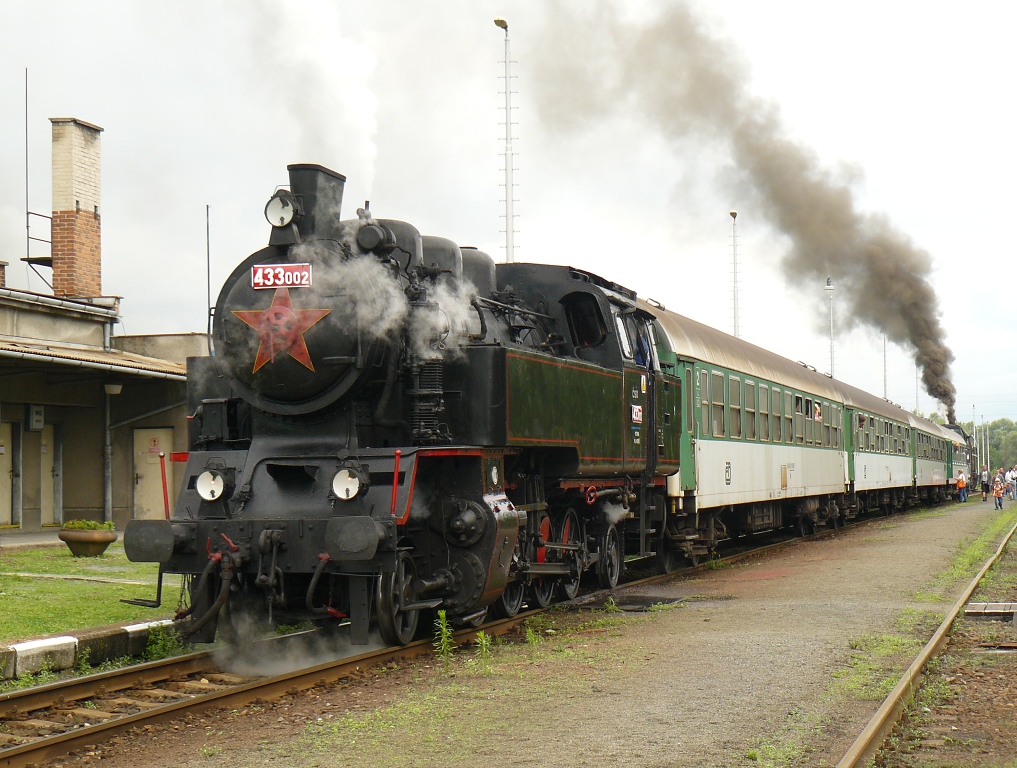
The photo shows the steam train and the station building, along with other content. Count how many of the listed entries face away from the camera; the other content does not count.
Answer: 0

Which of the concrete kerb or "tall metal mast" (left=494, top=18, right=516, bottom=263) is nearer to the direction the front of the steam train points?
the concrete kerb

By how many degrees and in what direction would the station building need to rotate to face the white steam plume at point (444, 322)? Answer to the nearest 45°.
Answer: approximately 45° to its right

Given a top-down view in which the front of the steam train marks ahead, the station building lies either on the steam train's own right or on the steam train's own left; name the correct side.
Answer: on the steam train's own right

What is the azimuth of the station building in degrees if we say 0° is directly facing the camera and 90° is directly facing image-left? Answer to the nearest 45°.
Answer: approximately 315°

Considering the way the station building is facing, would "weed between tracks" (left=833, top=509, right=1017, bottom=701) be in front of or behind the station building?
in front

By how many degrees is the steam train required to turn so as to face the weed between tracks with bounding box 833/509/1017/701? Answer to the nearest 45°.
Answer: approximately 135° to its left

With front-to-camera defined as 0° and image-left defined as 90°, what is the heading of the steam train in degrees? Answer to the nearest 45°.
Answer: approximately 45°

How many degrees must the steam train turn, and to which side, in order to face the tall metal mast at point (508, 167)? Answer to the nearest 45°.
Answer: approximately 135° to its right

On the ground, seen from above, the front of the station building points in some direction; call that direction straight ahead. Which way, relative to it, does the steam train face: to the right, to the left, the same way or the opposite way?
to the right

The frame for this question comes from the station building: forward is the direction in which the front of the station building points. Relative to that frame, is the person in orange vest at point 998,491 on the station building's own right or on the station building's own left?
on the station building's own left

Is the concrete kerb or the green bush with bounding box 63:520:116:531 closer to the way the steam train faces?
the concrete kerb
